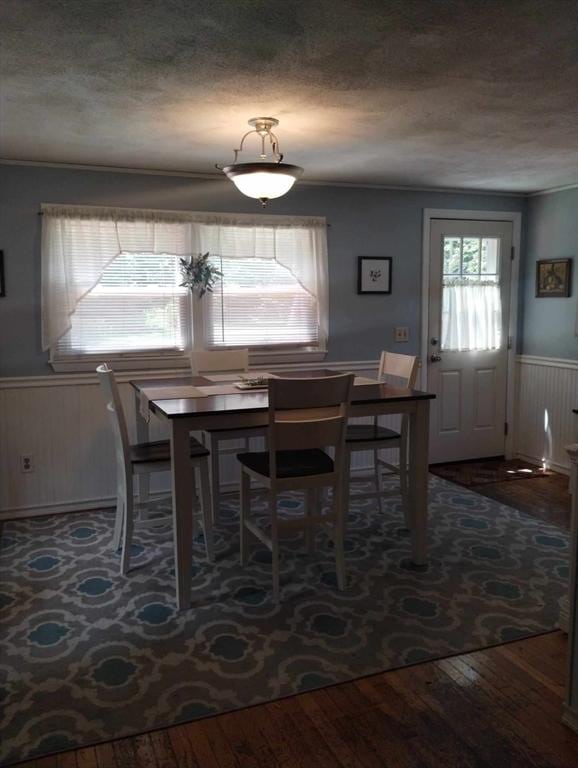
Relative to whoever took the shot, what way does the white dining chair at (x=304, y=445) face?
facing away from the viewer and to the left of the viewer

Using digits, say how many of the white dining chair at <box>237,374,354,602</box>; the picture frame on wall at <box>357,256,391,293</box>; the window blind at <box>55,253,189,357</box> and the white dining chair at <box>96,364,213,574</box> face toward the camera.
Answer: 2

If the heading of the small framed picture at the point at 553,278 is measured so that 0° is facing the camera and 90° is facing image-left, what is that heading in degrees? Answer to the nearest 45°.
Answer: approximately 45°

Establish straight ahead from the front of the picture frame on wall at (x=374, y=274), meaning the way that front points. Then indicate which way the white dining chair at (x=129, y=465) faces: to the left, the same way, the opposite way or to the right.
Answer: to the left

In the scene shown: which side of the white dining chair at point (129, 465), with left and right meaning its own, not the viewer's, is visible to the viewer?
right

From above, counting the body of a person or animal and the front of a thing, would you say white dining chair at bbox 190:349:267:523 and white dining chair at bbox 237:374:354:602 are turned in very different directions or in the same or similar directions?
very different directions

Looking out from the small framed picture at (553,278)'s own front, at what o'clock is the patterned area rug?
The patterned area rug is roughly at 11 o'clock from the small framed picture.

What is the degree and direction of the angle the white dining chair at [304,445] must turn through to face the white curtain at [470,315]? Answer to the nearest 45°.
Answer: approximately 90° to its right

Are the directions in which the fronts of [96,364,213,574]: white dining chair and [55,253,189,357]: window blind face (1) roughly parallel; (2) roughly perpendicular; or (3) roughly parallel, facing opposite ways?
roughly perpendicular

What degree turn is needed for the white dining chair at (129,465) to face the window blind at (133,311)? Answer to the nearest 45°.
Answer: approximately 90° to its left

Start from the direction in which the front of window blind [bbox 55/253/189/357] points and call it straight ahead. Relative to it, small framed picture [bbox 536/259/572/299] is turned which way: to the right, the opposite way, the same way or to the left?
to the right
